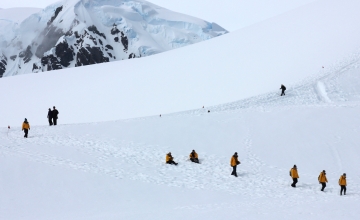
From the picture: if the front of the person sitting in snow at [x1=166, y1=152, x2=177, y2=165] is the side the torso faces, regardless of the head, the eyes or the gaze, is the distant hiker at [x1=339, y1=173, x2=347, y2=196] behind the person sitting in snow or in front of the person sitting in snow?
in front
